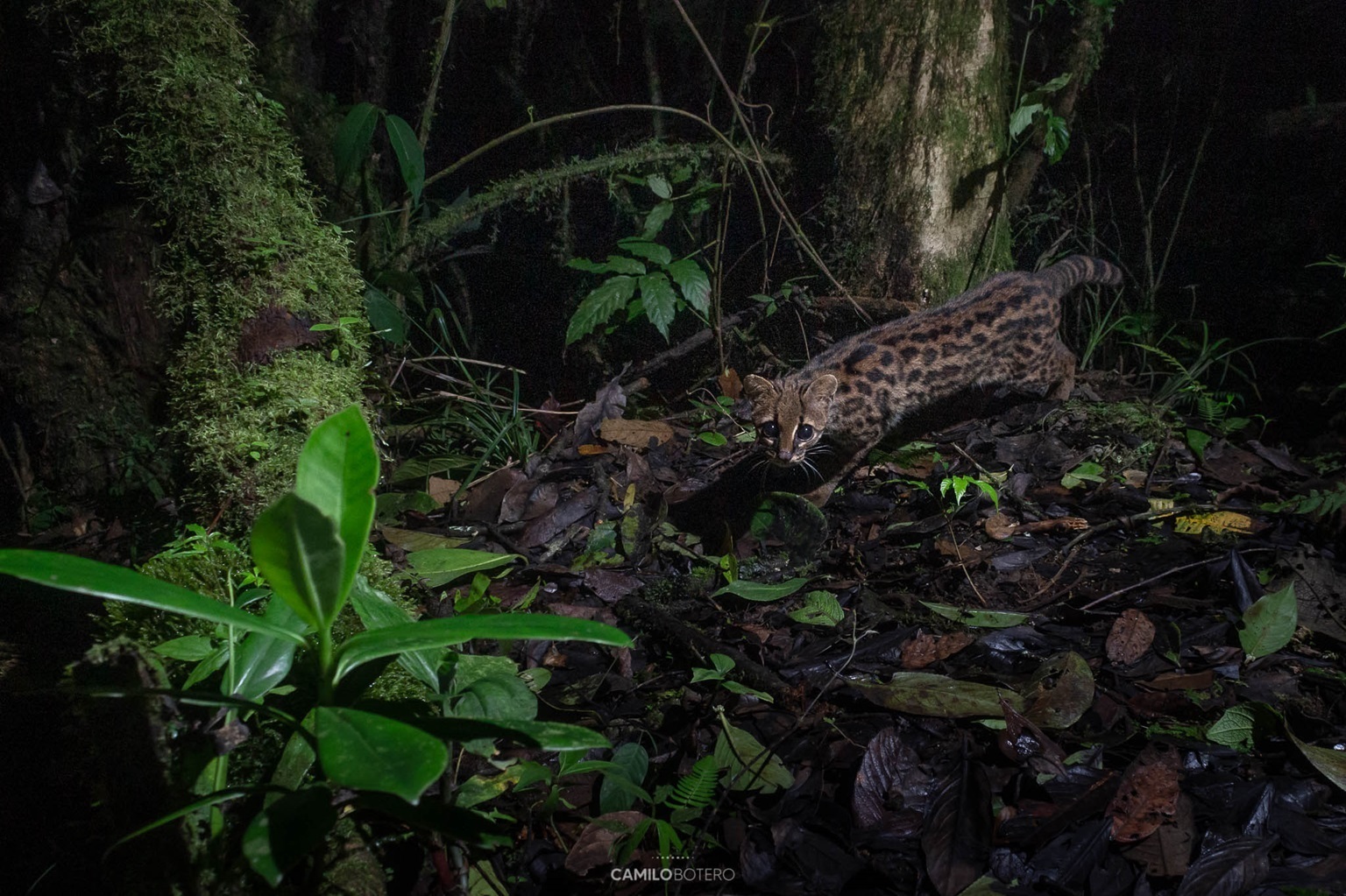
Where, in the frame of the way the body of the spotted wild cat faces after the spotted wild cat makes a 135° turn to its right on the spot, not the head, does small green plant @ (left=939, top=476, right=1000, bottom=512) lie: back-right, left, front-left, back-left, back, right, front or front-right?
back

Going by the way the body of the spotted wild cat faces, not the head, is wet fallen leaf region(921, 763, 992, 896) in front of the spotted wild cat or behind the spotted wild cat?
in front

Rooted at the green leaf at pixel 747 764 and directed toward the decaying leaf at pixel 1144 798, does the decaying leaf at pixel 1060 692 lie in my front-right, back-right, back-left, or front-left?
front-left

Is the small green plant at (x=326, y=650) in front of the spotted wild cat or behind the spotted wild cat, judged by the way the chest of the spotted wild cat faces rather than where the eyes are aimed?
in front

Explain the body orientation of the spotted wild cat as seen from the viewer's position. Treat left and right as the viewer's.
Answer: facing the viewer and to the left of the viewer

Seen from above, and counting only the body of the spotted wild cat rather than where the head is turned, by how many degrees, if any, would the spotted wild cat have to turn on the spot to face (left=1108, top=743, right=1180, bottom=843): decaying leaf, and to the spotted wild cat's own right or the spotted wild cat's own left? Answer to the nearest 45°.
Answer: approximately 45° to the spotted wild cat's own left

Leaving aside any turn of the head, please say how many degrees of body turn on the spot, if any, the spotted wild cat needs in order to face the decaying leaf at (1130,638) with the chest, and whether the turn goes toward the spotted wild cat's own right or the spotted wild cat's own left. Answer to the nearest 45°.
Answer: approximately 45° to the spotted wild cat's own left

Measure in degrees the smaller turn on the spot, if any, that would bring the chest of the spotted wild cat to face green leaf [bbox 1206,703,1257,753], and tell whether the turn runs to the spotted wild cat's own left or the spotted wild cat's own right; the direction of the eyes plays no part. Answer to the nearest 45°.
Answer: approximately 45° to the spotted wild cat's own left
